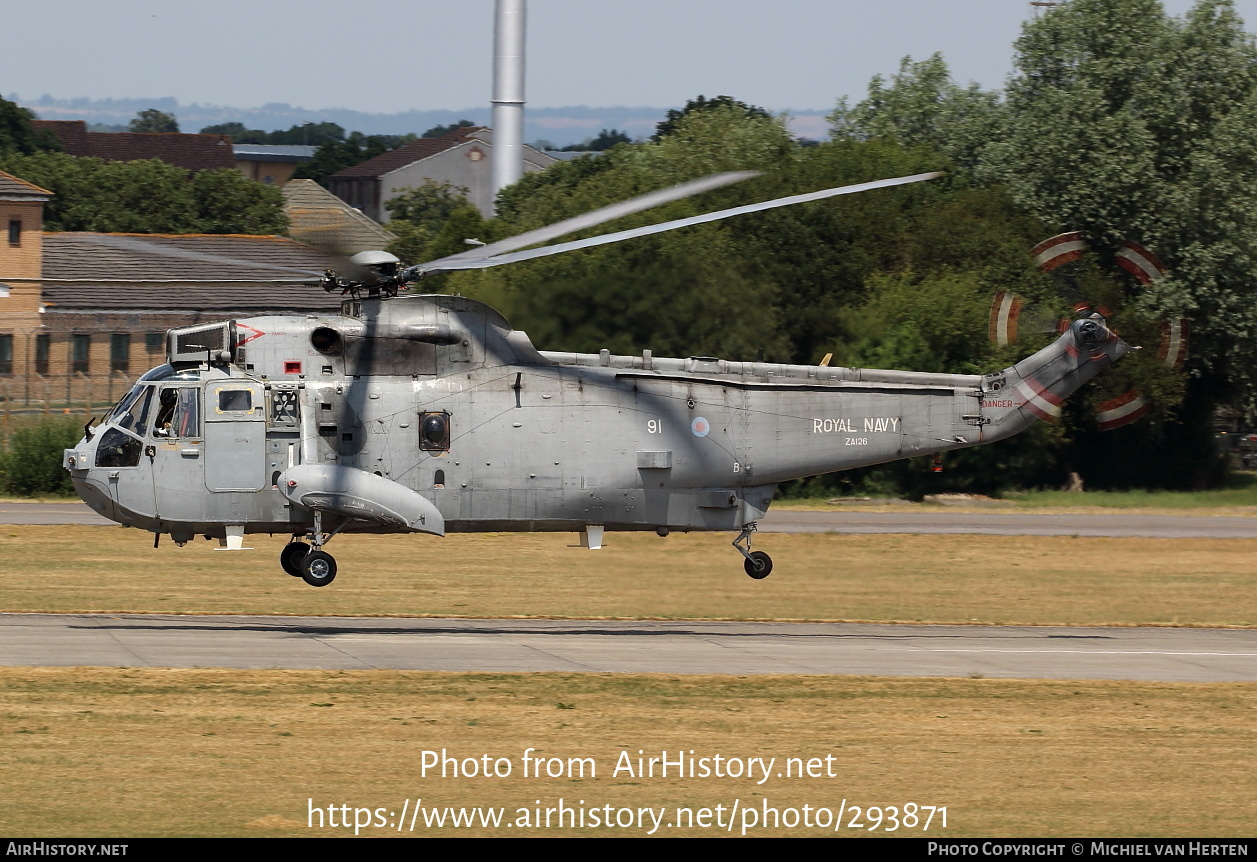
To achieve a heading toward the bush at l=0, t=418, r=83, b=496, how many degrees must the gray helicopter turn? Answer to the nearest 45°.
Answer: approximately 45° to its right

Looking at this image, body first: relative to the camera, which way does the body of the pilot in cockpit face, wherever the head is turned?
to the viewer's left

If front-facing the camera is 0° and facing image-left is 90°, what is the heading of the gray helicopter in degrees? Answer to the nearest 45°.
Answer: approximately 90°
